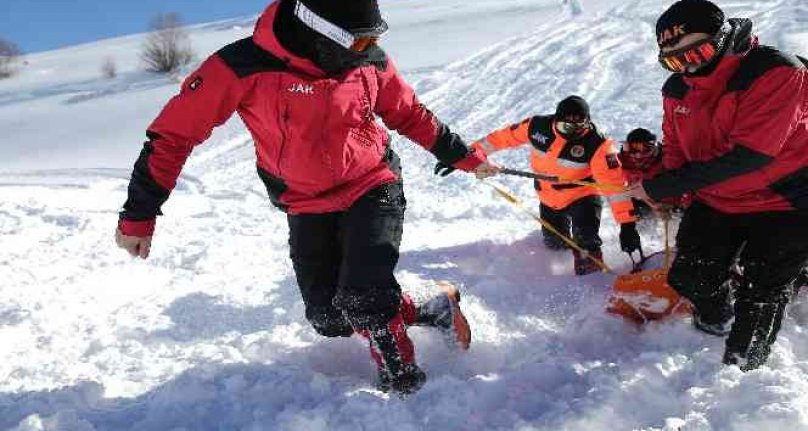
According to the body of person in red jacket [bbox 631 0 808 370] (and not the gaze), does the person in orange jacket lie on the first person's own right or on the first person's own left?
on the first person's own right

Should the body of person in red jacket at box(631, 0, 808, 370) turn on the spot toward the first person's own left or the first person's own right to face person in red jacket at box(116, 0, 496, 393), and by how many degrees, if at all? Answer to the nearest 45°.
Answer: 0° — they already face them

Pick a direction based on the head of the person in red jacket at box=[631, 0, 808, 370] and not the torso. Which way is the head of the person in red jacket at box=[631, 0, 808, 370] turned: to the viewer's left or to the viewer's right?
to the viewer's left

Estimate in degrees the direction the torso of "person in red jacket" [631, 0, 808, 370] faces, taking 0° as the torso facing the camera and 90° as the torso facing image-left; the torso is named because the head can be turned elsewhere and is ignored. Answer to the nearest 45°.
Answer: approximately 45°

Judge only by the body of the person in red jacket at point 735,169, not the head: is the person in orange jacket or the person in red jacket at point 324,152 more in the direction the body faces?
the person in red jacket
